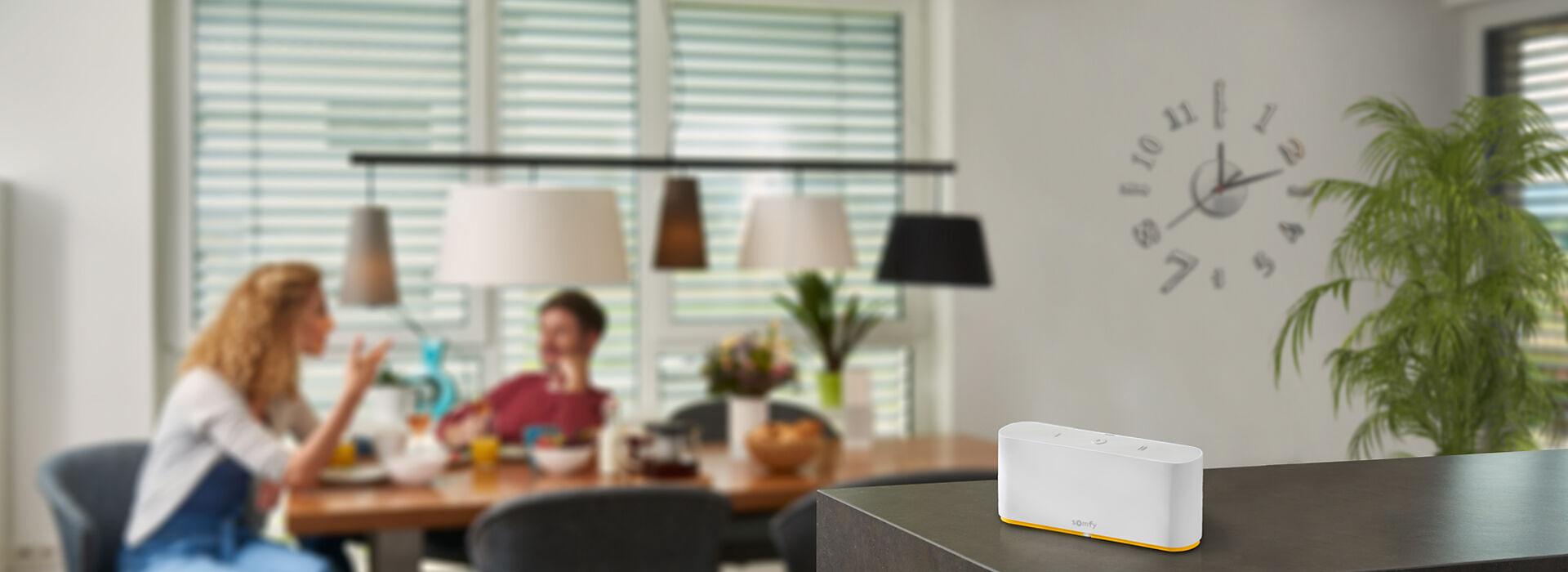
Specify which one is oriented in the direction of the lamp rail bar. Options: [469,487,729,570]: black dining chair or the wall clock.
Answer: the black dining chair

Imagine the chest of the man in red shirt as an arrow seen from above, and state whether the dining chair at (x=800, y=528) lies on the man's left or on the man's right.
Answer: on the man's left

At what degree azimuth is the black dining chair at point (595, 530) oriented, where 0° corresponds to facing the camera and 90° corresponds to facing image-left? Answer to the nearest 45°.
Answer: approximately 180°

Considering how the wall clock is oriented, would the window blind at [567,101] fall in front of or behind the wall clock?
behind

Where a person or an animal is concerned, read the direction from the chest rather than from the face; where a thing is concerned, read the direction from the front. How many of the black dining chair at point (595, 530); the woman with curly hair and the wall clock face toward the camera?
1

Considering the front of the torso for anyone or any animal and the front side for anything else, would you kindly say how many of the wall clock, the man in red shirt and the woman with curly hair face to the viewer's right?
1

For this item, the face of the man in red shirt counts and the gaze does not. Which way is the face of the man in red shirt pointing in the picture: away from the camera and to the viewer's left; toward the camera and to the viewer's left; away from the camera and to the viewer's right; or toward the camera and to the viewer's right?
toward the camera and to the viewer's left

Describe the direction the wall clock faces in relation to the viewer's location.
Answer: facing the viewer

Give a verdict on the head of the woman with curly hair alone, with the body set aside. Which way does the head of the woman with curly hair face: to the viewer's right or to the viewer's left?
to the viewer's right

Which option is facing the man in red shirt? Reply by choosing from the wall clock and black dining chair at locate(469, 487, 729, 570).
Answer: the black dining chair

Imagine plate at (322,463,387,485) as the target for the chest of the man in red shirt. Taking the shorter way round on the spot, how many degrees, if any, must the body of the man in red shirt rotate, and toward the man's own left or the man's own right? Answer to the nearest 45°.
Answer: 0° — they already face it

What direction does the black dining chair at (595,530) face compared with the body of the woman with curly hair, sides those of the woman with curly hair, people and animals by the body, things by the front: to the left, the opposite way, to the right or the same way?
to the left

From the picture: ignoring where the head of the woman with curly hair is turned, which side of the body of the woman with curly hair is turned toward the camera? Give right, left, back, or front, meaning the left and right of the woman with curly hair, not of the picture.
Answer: right
